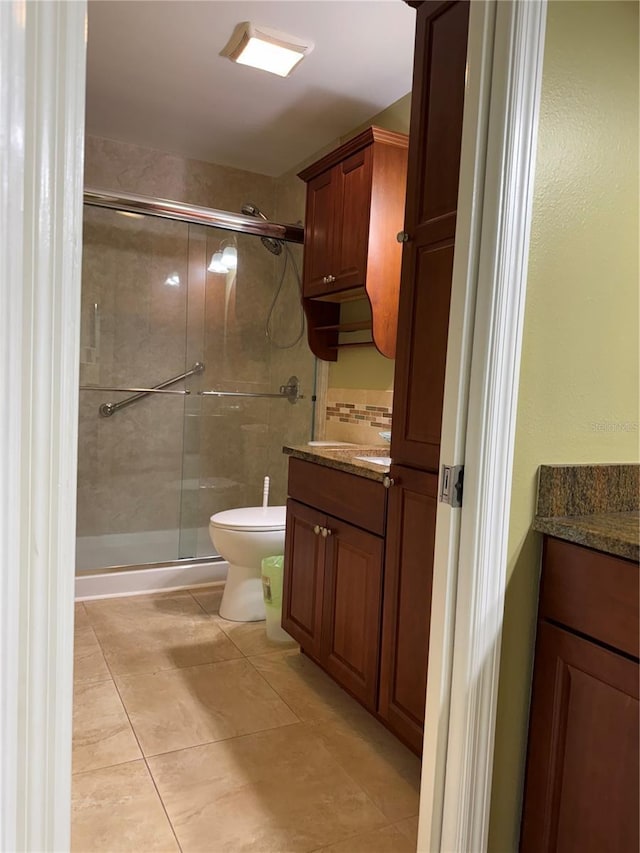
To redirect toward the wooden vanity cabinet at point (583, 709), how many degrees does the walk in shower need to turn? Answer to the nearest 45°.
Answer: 0° — it already faces it

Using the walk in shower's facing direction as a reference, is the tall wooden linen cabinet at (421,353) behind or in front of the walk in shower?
in front

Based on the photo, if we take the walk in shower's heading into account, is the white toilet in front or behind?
in front

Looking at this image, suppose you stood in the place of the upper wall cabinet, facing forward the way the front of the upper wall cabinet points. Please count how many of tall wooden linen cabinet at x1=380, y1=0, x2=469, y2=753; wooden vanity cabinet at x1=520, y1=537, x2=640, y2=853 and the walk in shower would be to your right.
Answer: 1

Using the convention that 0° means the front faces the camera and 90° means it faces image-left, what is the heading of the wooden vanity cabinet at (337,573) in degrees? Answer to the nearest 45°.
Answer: approximately 45°

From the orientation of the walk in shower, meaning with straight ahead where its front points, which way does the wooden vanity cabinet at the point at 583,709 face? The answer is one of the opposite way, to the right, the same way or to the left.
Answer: to the right

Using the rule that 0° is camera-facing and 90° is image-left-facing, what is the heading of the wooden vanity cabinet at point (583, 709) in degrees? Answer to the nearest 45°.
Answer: approximately 45°

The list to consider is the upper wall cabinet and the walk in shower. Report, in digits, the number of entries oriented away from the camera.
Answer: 0

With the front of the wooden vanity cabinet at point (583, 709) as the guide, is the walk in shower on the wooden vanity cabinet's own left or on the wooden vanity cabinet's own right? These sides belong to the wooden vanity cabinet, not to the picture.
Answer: on the wooden vanity cabinet's own right

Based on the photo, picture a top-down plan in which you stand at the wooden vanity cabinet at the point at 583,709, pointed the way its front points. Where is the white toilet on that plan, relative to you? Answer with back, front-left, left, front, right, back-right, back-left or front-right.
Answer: right

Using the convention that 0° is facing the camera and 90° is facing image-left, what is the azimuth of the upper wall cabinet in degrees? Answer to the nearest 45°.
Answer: approximately 45°
